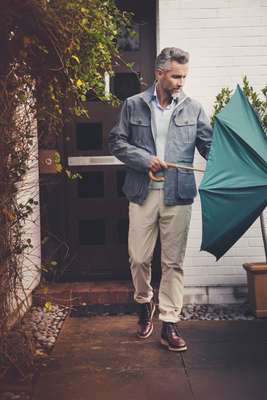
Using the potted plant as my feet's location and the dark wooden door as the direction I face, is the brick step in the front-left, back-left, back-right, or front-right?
front-left

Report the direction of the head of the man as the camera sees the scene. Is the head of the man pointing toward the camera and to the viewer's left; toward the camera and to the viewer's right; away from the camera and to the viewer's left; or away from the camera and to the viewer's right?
toward the camera and to the viewer's right

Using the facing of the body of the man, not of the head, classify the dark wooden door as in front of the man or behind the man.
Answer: behind

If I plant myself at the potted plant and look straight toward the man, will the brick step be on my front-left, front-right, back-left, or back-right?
front-right

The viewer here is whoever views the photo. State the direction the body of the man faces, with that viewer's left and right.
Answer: facing the viewer

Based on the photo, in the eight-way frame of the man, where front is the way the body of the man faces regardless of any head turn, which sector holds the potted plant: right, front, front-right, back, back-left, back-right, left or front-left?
back-left
